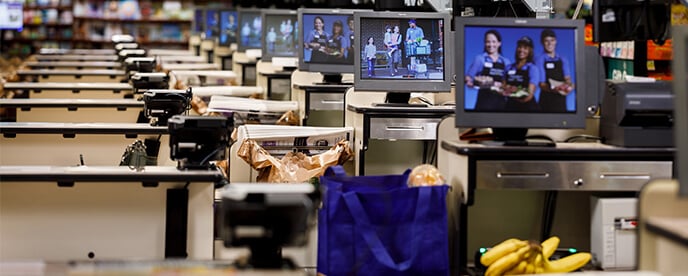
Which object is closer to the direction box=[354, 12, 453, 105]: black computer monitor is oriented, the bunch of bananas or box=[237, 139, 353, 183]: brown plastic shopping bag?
the bunch of bananas

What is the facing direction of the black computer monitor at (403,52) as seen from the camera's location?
facing the viewer

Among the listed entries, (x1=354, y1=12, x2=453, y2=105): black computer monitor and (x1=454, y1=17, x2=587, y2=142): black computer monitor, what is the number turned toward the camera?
2

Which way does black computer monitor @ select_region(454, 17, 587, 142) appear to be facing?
toward the camera

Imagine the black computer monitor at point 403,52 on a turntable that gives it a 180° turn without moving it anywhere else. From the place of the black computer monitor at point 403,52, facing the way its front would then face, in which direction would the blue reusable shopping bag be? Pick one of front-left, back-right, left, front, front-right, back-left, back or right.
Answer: back

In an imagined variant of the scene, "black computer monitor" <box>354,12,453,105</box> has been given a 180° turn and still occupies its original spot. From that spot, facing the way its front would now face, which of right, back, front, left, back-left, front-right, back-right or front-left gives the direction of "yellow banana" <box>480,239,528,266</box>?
back

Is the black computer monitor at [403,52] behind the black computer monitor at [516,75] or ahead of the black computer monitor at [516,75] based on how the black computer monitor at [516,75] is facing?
behind

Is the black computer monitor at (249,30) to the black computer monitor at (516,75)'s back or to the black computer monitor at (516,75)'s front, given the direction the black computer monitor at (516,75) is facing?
to the back

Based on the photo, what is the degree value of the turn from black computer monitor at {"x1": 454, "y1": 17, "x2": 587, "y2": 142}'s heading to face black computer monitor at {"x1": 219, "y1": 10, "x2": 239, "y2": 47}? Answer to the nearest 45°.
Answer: approximately 180°

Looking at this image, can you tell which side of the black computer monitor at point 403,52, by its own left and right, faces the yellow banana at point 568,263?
front

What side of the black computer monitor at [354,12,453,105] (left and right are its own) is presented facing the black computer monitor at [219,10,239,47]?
back

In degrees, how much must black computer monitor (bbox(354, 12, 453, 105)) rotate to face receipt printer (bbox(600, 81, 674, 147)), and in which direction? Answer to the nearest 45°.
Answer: approximately 45° to its left

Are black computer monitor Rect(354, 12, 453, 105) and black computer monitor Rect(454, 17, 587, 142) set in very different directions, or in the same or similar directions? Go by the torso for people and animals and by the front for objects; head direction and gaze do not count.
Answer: same or similar directions

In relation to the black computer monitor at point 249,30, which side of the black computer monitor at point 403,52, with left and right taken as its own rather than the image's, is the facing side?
back

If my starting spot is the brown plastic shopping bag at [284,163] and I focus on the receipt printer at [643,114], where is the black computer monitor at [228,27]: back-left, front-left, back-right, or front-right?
back-left
